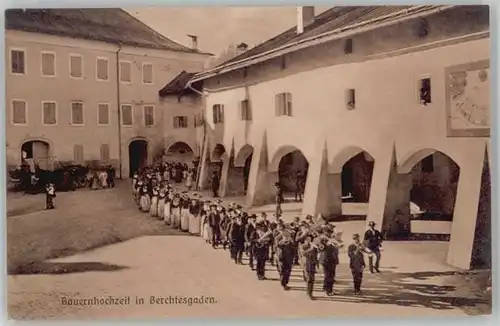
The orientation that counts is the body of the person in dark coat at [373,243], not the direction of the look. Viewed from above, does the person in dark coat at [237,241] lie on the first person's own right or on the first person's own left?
on the first person's own right

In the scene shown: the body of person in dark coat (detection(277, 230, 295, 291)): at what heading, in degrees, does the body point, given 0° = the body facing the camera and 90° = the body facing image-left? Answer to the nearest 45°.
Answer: approximately 315°

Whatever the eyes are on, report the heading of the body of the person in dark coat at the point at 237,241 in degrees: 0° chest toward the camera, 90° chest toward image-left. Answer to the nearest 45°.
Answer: approximately 315°

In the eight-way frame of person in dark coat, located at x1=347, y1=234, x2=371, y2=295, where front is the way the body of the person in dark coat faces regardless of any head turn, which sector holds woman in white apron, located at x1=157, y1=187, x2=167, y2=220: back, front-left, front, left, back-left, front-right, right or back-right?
back-right
